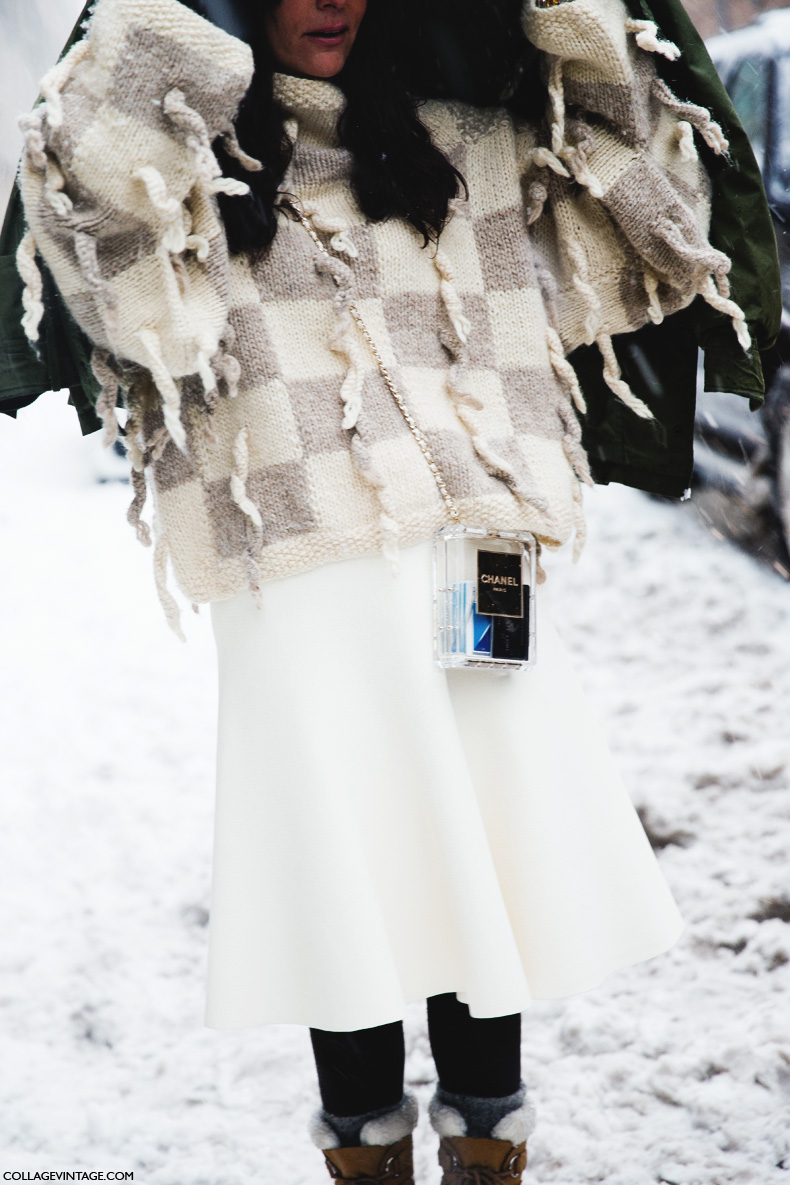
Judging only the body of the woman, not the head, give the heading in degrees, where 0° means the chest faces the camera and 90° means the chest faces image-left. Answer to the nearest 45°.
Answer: approximately 0°
